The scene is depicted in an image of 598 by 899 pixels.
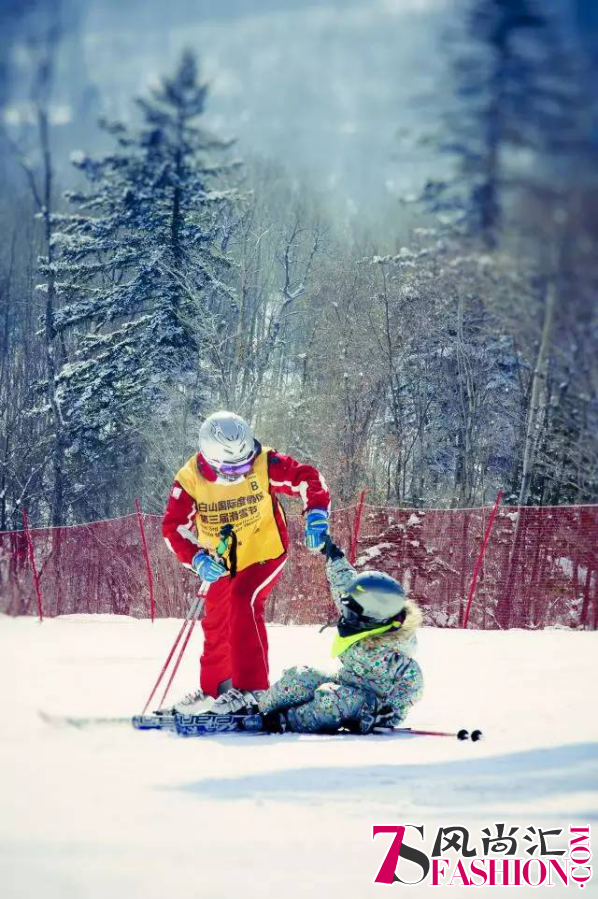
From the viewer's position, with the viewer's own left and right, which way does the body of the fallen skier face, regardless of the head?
facing to the left of the viewer

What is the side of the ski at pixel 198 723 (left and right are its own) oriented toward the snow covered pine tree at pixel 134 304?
right

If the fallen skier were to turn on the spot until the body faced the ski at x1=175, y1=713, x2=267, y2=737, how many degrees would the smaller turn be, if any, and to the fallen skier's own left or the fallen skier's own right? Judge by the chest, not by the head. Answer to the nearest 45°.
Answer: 0° — they already face it

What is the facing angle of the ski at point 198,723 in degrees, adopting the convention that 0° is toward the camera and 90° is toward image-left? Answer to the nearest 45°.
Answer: approximately 90°

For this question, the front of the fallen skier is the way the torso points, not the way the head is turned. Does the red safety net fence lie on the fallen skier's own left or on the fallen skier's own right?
on the fallen skier's own right

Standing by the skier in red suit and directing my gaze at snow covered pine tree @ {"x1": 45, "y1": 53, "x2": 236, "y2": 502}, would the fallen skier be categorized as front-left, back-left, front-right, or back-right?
back-right

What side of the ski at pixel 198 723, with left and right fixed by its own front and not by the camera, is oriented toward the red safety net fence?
right
